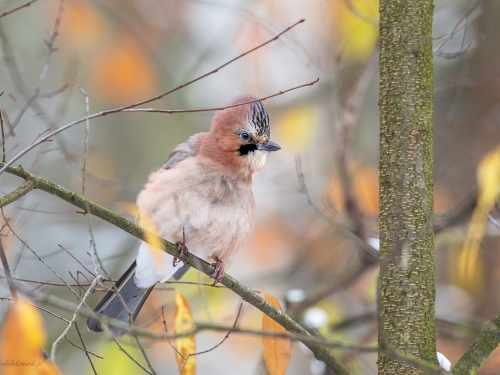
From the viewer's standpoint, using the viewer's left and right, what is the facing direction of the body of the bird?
facing the viewer and to the right of the viewer

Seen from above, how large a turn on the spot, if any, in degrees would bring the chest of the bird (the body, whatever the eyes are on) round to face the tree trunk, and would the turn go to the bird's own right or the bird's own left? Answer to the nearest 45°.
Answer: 0° — it already faces it

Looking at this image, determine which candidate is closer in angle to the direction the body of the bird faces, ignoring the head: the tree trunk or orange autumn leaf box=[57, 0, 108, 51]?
the tree trunk

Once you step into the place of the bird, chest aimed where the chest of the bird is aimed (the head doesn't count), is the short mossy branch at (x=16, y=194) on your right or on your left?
on your right

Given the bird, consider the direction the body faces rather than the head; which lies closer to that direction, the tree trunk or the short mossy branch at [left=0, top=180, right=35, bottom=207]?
the tree trunk

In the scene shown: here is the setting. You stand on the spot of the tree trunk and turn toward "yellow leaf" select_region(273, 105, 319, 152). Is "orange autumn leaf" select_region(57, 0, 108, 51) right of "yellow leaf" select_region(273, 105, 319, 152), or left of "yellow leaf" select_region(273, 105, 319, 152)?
left

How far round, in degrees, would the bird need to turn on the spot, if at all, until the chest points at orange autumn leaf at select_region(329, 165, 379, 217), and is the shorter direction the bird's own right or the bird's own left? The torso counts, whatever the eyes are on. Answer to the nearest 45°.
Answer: approximately 90° to the bird's own left
